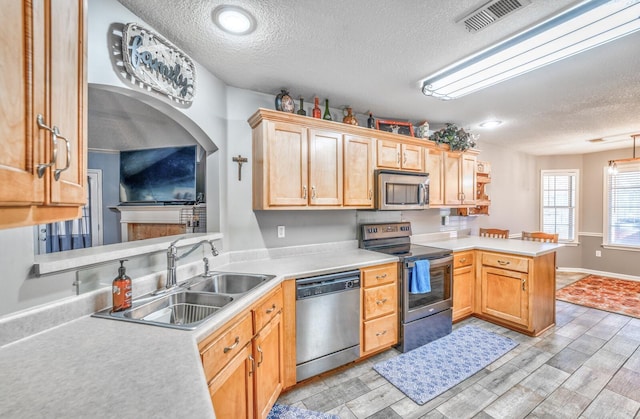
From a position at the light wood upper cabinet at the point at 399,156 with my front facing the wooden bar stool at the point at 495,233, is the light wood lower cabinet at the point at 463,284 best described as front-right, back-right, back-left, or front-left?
front-right

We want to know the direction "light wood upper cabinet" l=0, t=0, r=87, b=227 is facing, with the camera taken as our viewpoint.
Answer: facing the viewer and to the right of the viewer

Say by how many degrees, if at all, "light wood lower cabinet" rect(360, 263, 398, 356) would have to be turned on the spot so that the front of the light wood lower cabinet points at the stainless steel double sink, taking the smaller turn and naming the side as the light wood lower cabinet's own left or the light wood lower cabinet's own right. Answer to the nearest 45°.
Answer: approximately 90° to the light wood lower cabinet's own right

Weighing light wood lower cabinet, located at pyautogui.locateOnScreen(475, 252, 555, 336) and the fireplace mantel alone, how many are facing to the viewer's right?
0

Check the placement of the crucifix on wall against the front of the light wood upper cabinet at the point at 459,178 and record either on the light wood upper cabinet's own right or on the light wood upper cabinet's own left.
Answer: on the light wood upper cabinet's own right

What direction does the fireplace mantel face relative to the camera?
toward the camera

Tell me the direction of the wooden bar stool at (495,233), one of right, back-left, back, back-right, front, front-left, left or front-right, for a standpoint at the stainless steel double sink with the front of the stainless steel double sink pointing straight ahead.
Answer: front-left

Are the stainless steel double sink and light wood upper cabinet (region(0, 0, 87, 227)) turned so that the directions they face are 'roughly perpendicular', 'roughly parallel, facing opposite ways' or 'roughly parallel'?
roughly parallel
